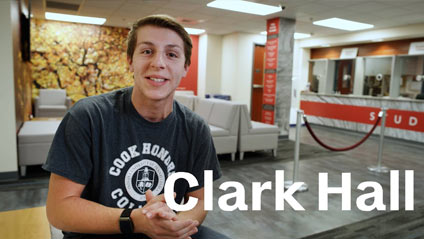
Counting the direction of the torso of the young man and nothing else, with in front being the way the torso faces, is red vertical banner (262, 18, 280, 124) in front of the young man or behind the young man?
behind

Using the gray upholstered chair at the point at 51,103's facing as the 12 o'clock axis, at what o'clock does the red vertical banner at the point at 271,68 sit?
The red vertical banner is roughly at 10 o'clock from the gray upholstered chair.
